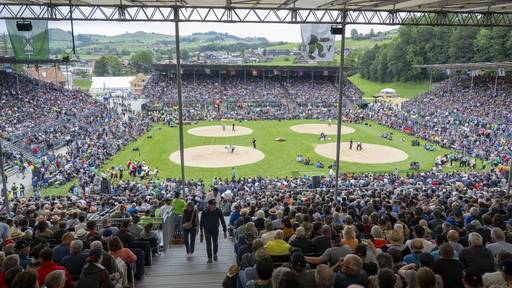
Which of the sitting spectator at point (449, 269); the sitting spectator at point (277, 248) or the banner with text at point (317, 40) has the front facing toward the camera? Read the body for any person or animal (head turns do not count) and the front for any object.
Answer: the banner with text

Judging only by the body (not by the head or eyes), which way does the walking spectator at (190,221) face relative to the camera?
toward the camera

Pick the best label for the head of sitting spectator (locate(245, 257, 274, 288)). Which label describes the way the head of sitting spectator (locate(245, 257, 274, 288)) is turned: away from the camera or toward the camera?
away from the camera

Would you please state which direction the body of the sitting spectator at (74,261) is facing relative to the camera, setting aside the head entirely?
away from the camera

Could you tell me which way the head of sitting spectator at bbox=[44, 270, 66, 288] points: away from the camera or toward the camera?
away from the camera

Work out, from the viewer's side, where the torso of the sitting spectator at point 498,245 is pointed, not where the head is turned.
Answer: away from the camera

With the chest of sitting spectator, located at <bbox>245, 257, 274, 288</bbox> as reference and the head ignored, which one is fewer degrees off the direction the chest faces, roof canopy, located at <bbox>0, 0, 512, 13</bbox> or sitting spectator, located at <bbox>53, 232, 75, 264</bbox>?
the roof canopy

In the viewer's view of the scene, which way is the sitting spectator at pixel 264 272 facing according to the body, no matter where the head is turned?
away from the camera

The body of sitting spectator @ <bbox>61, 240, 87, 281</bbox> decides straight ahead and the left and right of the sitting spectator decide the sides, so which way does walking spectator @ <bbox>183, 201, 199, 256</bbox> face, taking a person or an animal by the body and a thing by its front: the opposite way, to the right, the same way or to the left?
the opposite way

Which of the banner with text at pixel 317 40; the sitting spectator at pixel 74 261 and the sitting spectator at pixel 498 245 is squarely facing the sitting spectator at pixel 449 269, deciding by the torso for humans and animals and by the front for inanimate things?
the banner with text

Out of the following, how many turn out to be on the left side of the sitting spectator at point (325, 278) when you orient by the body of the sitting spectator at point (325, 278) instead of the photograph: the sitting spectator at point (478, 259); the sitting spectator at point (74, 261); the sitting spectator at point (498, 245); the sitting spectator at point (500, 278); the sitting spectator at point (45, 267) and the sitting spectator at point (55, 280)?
3

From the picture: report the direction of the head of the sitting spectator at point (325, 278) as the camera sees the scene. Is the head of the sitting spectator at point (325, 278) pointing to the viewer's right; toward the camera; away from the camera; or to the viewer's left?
away from the camera

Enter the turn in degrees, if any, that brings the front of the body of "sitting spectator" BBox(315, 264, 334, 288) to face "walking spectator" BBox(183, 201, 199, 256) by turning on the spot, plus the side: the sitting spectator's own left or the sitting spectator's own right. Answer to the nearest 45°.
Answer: approximately 45° to the sitting spectator's own left

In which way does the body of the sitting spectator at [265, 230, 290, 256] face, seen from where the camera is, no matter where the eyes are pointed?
away from the camera

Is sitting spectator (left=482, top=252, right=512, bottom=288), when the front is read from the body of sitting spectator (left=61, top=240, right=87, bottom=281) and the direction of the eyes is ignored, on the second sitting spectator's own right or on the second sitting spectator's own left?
on the second sitting spectator's own right

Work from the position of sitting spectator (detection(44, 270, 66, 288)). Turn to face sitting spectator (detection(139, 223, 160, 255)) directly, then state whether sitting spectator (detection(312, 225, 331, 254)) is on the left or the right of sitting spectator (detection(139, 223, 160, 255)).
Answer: right

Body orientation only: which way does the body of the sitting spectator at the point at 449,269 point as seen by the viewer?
away from the camera

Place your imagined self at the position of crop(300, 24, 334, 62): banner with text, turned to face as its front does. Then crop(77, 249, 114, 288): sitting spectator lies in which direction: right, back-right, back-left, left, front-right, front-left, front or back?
front

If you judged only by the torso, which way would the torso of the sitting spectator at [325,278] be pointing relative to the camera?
away from the camera
